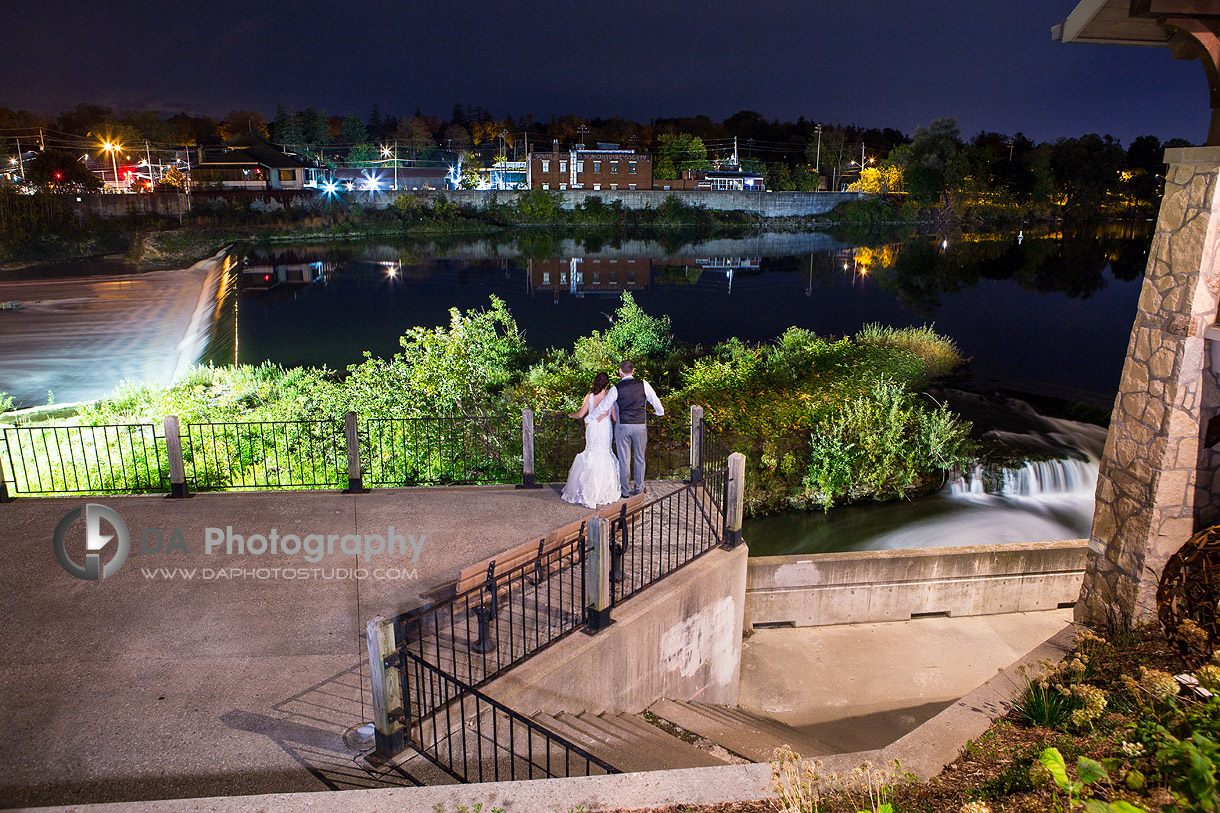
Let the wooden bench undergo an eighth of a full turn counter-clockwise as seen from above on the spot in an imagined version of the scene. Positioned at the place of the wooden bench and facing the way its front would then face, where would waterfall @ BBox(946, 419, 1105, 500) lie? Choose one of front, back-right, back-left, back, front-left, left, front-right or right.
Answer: back-right

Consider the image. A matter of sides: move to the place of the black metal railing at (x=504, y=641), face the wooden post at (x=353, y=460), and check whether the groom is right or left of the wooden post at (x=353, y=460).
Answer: right

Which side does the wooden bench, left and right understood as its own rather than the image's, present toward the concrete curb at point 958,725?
back

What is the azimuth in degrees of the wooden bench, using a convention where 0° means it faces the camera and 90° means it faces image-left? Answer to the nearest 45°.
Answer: approximately 135°

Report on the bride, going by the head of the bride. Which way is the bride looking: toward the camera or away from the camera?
away from the camera

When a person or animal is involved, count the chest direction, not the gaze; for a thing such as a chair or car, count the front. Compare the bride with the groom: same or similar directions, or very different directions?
same or similar directions

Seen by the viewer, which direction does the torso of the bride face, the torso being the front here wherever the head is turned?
away from the camera

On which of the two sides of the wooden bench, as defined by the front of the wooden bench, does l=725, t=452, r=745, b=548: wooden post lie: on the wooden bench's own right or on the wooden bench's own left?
on the wooden bench's own right

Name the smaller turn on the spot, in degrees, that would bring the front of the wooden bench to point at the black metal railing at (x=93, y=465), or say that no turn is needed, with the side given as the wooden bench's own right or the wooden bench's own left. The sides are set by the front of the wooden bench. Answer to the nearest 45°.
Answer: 0° — it already faces it

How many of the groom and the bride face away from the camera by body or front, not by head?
2

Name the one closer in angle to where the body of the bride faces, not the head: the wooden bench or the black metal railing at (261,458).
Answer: the black metal railing

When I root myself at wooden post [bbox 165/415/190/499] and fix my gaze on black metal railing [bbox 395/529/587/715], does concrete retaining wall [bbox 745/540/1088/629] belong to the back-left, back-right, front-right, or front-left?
front-left

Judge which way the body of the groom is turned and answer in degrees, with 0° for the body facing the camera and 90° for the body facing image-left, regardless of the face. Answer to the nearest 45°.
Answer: approximately 180°

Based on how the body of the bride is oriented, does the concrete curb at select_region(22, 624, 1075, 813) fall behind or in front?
behind

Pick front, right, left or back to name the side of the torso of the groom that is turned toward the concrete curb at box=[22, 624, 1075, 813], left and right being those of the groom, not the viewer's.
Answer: back

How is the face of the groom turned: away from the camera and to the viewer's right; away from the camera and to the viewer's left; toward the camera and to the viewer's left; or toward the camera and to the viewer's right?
away from the camera and to the viewer's left

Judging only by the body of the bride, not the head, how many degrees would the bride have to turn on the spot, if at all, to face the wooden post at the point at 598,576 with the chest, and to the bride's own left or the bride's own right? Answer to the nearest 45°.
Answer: approximately 180°
